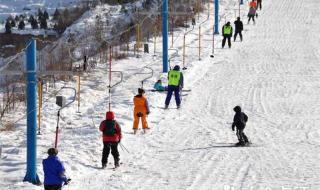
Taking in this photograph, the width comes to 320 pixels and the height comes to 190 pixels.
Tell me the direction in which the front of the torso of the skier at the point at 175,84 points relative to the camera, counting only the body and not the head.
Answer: away from the camera

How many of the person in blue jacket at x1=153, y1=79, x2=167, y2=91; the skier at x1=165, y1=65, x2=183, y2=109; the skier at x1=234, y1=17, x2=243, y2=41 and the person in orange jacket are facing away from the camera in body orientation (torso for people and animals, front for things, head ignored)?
3

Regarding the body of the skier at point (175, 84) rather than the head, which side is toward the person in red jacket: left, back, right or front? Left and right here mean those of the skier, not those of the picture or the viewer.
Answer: back

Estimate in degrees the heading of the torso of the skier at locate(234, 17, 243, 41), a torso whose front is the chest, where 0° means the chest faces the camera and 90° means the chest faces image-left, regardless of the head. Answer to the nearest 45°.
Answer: approximately 180°

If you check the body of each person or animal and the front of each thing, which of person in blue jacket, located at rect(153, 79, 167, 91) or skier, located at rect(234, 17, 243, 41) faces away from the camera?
the skier

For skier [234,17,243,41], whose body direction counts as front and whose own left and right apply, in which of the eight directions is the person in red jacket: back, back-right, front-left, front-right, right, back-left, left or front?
back

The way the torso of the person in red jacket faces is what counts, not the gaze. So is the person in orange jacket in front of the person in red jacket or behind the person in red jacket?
in front

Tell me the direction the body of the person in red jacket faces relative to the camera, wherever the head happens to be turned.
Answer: away from the camera

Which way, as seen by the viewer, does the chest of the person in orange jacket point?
away from the camera

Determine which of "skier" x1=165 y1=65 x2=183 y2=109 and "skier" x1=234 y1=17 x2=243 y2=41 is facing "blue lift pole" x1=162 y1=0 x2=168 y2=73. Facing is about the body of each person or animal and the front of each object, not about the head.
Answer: "skier" x1=165 y1=65 x2=183 y2=109

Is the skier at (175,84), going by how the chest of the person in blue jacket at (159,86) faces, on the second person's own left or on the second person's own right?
on the second person's own right

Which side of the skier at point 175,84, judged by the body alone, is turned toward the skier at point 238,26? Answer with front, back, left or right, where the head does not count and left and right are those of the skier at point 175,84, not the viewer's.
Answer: front
